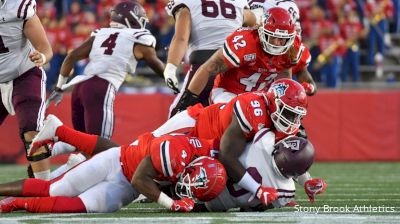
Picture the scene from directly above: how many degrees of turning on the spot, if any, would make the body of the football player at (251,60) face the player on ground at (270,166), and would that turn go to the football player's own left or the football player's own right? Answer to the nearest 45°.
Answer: approximately 45° to the football player's own right

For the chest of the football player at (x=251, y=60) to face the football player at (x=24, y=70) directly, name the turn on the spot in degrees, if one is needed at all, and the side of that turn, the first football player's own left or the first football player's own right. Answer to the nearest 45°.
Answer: approximately 135° to the first football player's own right

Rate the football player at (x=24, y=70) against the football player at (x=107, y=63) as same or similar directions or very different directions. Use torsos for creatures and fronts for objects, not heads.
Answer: very different directions

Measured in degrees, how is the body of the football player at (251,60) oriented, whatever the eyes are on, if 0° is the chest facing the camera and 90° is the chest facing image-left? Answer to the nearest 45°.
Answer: approximately 315°

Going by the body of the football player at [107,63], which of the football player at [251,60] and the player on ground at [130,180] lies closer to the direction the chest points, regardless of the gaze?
the football player
